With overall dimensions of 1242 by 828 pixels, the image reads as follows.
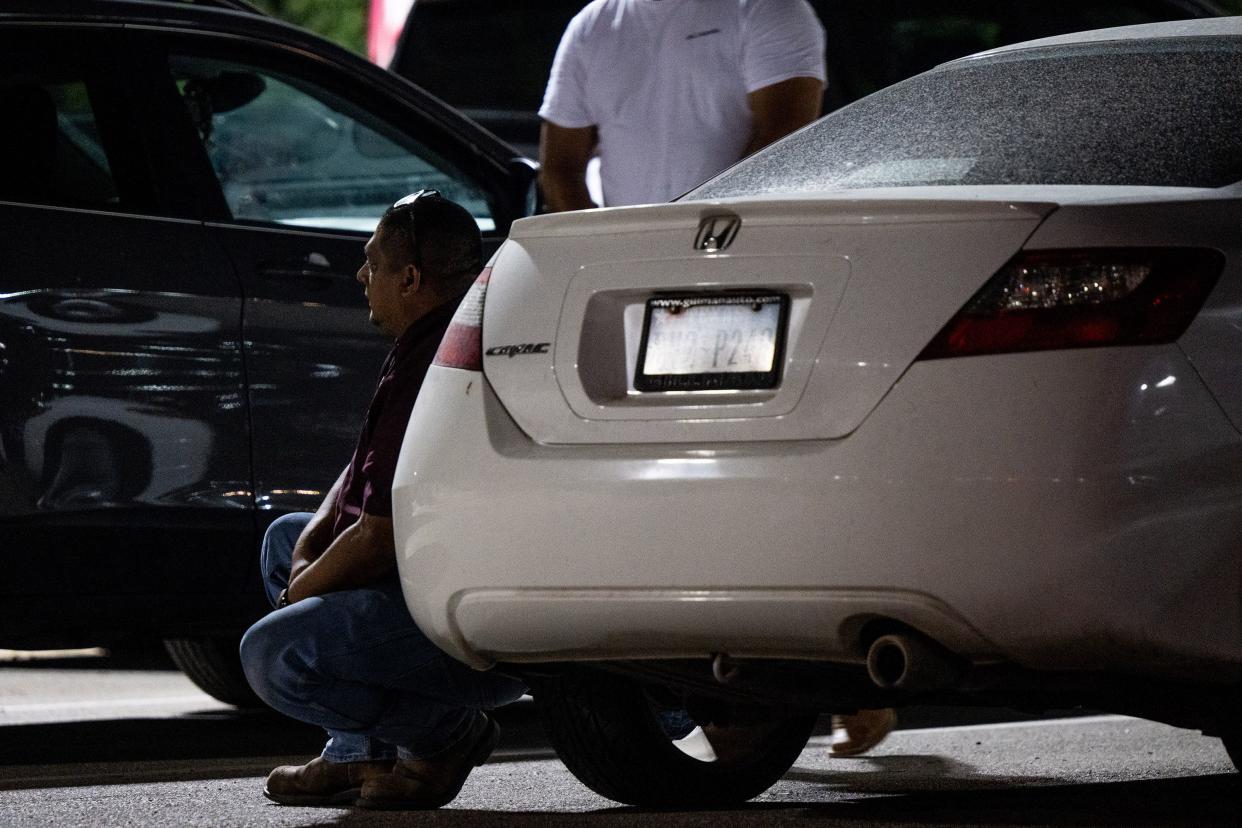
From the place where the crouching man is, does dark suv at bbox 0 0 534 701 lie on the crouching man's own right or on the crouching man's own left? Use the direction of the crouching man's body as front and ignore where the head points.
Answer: on the crouching man's own right

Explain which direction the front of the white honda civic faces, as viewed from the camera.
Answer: facing away from the viewer and to the right of the viewer

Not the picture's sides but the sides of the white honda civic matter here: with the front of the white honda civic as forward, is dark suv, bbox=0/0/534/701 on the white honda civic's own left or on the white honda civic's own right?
on the white honda civic's own left

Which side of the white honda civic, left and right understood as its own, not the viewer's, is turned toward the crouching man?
left

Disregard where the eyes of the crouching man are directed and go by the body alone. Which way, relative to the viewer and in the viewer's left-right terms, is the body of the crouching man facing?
facing to the left of the viewer

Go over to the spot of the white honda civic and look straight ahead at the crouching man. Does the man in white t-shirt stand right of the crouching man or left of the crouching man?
right

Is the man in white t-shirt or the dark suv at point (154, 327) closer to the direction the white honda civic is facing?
the man in white t-shirt

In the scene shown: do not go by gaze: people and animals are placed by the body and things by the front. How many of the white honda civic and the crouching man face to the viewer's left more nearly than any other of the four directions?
1

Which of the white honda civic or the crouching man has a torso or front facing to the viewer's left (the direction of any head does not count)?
the crouching man

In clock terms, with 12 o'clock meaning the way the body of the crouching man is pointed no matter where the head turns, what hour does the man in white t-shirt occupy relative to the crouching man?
The man in white t-shirt is roughly at 4 o'clock from the crouching man.

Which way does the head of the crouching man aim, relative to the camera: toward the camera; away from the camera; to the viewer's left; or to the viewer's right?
to the viewer's left
